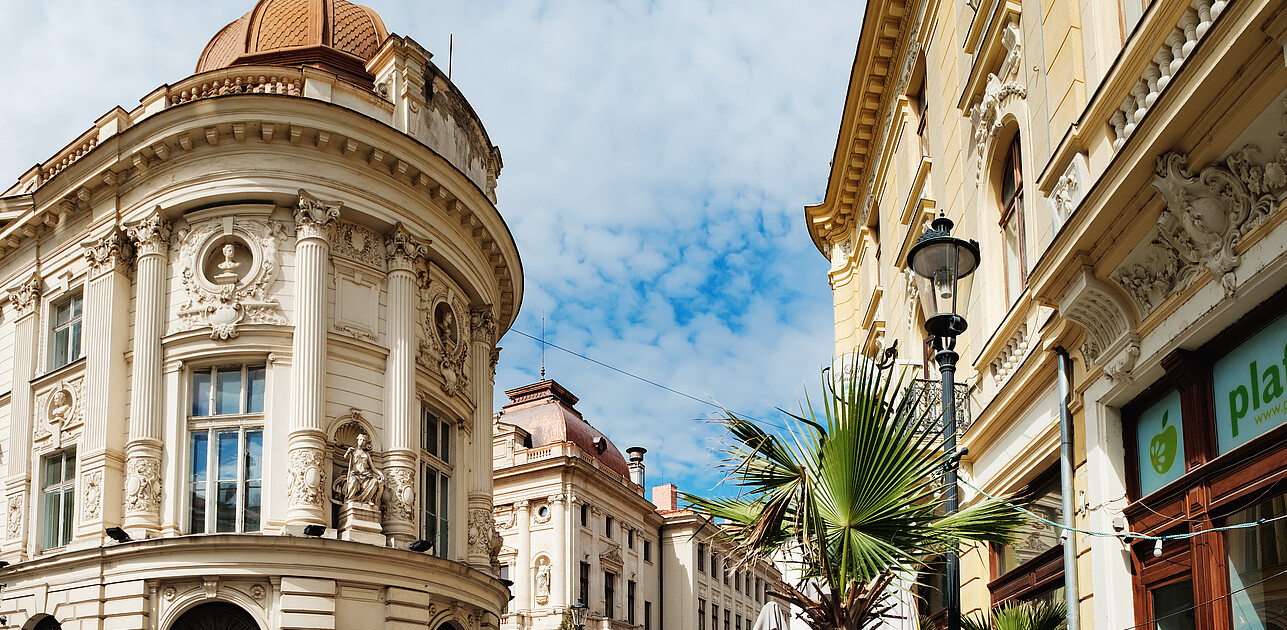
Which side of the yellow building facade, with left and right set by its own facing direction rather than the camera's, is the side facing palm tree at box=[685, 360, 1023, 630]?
front

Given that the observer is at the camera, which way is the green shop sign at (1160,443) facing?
facing the viewer and to the left of the viewer

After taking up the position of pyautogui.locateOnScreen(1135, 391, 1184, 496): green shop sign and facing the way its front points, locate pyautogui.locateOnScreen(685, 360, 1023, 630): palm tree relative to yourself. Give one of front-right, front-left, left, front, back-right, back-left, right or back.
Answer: front
